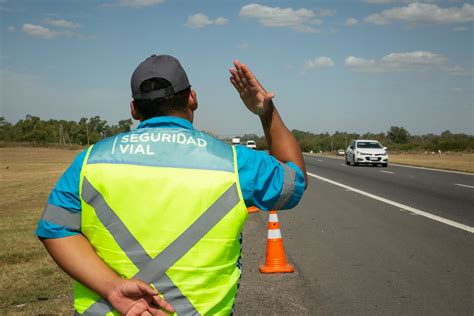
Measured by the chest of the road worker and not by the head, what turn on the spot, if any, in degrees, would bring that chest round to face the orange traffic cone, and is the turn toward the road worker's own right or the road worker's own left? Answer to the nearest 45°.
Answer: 0° — they already face it

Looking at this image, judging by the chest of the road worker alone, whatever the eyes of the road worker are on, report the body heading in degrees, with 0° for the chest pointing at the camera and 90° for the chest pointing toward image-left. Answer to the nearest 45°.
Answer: approximately 180°

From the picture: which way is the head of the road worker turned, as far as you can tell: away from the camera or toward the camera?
away from the camera
